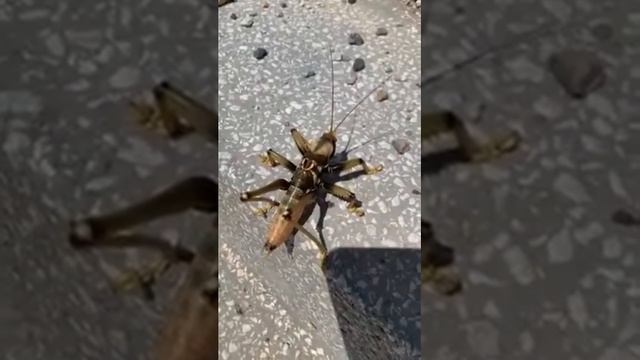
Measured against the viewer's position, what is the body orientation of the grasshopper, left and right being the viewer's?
facing away from the viewer and to the right of the viewer
